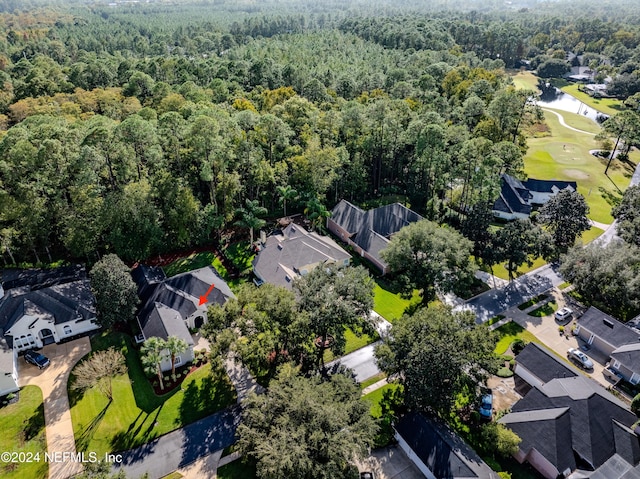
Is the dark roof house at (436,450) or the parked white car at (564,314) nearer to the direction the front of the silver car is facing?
the dark roof house

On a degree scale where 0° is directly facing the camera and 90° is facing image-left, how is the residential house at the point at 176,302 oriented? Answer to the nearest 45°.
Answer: approximately 315°

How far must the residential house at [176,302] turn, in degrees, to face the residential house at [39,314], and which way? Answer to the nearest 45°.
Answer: approximately 135° to its right

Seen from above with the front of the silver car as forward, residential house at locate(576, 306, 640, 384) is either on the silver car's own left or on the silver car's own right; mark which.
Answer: on the silver car's own left

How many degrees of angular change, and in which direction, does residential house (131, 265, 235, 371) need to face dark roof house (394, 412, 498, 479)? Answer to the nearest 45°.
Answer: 0° — it already faces it

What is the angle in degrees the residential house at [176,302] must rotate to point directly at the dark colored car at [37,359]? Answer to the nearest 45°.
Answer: approximately 135° to its right

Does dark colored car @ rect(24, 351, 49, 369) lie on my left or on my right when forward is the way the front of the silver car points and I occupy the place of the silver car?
on my right
